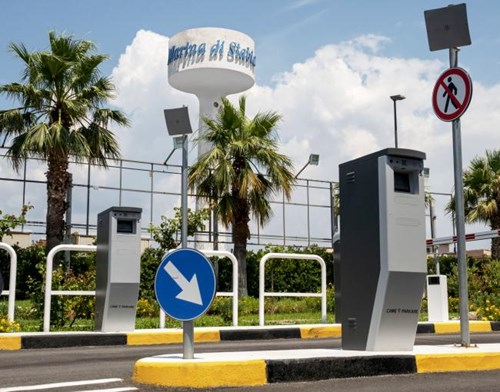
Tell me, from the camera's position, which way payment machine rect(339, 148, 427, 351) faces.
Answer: facing the viewer and to the right of the viewer

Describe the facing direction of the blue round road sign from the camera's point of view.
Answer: facing the viewer and to the left of the viewer

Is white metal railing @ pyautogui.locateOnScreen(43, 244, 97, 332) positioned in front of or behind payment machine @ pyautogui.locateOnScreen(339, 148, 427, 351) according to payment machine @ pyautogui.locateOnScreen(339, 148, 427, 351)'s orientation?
behind

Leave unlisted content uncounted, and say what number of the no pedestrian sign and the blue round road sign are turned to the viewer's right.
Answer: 0

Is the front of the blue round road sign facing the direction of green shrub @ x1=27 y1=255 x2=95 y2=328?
no

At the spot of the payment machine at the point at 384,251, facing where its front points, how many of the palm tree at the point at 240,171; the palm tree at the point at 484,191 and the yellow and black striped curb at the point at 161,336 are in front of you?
0

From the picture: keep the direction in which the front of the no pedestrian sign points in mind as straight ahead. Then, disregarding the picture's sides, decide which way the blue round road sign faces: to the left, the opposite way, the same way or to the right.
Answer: the same way

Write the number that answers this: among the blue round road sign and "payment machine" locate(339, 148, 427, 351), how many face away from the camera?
0

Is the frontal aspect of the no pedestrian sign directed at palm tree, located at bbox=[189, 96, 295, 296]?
no

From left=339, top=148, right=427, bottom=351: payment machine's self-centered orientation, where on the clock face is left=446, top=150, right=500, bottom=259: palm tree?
The palm tree is roughly at 8 o'clock from the payment machine.

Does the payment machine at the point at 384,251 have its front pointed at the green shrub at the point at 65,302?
no
